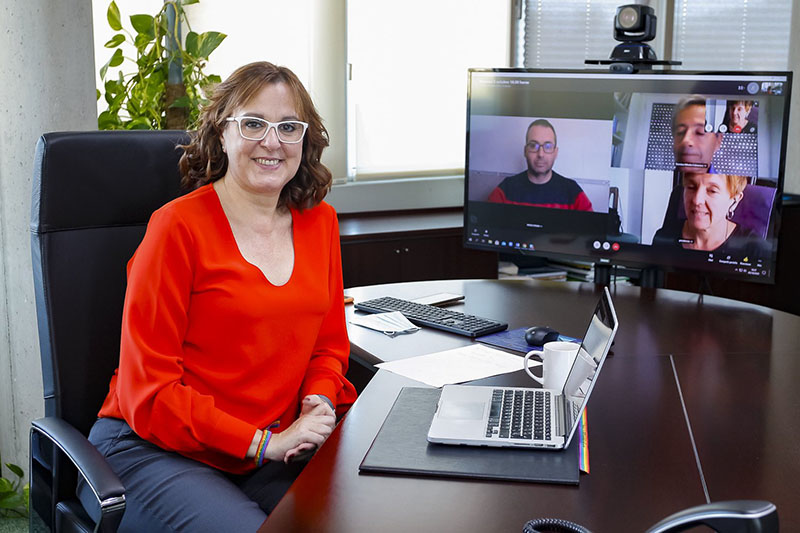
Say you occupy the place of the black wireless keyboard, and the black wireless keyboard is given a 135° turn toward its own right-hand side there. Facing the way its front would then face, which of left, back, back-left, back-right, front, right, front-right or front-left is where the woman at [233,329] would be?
back-left

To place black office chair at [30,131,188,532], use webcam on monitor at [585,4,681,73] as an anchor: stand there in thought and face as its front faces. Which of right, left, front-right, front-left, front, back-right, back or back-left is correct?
front

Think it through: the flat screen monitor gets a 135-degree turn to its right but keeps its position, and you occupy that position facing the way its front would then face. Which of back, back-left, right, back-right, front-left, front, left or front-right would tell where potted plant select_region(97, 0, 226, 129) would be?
left

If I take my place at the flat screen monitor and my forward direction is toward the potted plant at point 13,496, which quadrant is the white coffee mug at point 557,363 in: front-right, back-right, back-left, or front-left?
front-left

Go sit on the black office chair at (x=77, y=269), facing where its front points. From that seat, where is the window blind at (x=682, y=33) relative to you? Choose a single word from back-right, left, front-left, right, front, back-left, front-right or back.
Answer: left

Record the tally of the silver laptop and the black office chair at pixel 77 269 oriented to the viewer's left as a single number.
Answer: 1

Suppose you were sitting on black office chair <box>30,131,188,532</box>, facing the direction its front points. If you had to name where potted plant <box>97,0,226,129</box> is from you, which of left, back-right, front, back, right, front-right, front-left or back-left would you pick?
back-left

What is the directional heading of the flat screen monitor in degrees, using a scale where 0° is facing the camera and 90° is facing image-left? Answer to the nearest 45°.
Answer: approximately 45°

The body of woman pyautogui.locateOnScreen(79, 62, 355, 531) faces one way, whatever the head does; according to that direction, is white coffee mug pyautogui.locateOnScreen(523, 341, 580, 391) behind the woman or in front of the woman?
in front

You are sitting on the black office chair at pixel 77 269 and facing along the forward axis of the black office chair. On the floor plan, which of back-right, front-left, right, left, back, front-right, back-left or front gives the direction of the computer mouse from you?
front-left

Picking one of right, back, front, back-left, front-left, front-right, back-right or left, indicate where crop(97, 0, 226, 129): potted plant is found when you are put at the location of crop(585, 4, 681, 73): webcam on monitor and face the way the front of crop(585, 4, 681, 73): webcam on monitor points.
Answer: front-right

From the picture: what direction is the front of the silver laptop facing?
to the viewer's left

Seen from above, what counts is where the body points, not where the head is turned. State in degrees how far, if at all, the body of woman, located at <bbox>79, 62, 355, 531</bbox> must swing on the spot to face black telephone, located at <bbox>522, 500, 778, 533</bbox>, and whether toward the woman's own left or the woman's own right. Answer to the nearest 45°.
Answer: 0° — they already face it

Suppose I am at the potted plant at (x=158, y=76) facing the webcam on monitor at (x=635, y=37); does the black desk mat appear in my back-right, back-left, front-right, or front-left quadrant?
front-right

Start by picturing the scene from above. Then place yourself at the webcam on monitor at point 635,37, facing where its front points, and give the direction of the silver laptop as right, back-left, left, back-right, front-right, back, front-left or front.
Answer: front-left

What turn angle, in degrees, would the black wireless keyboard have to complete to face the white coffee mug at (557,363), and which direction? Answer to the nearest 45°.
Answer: approximately 90° to its left

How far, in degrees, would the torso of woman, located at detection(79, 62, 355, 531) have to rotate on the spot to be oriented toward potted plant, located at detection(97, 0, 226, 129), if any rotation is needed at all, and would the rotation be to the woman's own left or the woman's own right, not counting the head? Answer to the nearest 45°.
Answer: approximately 135° to the woman's own left
